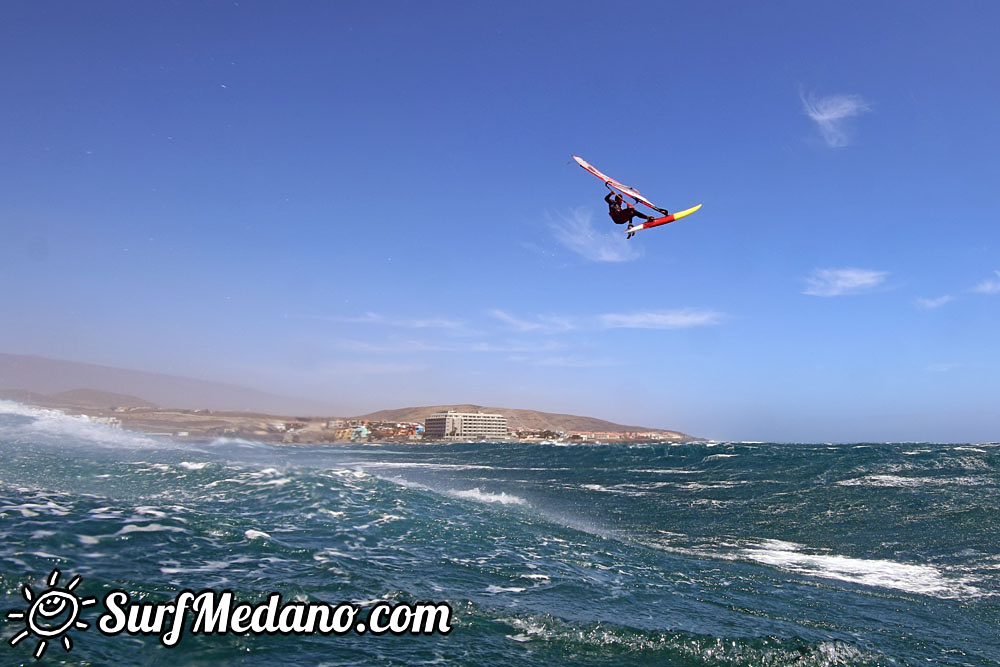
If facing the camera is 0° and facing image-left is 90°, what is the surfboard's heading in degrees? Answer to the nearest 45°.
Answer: approximately 270°
